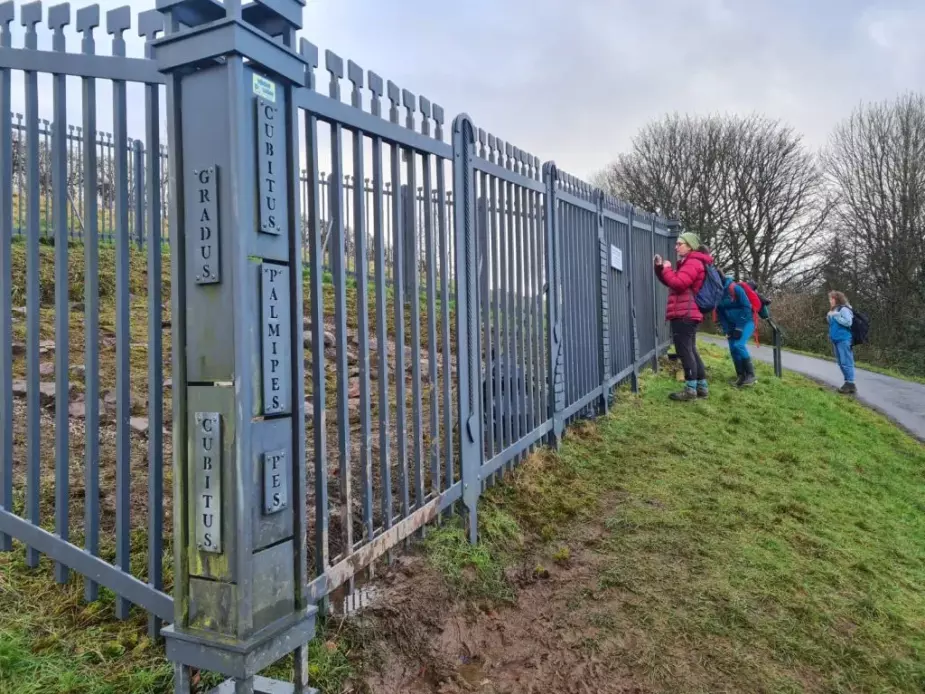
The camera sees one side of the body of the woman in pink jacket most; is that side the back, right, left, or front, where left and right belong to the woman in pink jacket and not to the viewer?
left

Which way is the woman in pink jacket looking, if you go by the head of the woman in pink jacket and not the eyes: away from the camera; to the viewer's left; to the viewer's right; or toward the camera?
to the viewer's left

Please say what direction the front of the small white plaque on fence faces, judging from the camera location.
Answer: facing the viewer and to the right of the viewer

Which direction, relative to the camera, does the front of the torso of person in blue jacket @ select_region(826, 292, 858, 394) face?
to the viewer's left

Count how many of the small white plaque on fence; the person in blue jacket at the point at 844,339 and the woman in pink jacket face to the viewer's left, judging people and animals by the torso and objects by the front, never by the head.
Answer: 2

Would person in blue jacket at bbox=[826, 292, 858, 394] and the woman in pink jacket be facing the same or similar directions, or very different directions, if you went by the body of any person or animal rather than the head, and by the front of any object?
same or similar directions

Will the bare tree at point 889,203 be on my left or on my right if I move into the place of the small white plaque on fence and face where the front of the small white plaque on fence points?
on my left

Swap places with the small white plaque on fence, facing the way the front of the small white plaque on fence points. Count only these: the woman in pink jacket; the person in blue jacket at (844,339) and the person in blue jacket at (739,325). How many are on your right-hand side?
0

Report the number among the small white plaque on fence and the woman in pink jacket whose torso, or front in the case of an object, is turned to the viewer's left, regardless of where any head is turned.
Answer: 1

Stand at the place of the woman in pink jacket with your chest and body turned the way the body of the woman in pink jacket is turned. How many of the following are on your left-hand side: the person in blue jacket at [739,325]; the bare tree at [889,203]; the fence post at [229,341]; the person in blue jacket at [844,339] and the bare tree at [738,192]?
1
